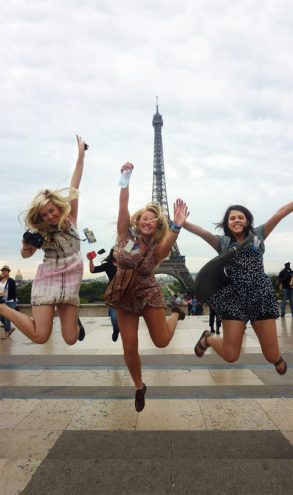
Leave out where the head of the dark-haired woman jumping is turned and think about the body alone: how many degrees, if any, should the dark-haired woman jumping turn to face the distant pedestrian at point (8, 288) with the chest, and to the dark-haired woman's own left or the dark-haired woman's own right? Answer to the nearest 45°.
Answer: approximately 135° to the dark-haired woman's own right

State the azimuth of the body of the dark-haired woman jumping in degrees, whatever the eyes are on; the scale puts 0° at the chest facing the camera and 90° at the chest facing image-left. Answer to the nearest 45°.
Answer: approximately 0°
